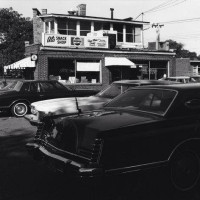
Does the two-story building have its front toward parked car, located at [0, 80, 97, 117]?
yes

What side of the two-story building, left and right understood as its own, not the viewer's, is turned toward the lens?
front

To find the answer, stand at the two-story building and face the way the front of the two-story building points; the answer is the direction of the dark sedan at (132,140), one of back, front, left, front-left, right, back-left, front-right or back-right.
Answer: front

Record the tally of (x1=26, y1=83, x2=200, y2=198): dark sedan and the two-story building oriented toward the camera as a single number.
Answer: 1

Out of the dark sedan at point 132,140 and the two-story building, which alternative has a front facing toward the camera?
the two-story building

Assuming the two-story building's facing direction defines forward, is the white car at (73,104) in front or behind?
in front
